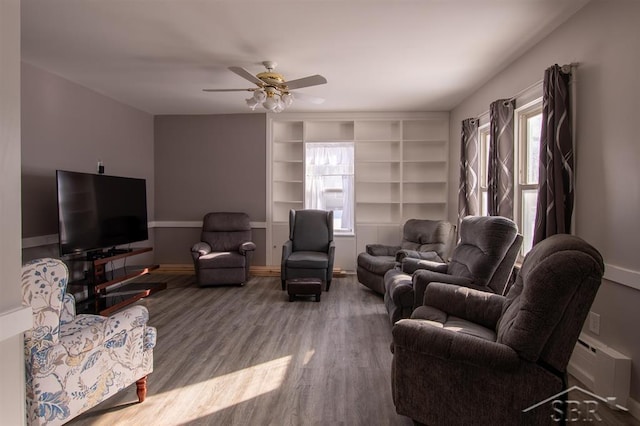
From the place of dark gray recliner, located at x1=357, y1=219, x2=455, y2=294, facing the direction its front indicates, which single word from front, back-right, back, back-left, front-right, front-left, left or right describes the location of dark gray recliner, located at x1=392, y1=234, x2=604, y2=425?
front-left

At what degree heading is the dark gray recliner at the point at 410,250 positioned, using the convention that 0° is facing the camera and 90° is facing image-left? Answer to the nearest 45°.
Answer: approximately 45°

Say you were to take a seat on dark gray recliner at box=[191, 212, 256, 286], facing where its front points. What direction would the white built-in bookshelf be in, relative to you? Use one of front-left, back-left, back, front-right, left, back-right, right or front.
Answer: left

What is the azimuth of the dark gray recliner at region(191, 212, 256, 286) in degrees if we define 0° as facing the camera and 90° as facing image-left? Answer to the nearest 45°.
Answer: approximately 0°

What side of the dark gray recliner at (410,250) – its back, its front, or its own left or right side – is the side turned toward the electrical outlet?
left

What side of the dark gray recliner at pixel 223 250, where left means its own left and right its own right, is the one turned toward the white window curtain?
left

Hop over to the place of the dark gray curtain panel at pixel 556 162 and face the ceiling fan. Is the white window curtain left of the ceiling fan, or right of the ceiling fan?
right

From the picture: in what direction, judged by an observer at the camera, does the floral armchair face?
facing away from the viewer and to the right of the viewer

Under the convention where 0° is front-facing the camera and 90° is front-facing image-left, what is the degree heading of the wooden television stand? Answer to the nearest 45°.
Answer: approximately 315°

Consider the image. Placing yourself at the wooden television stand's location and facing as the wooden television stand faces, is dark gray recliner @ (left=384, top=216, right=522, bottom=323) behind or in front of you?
in front

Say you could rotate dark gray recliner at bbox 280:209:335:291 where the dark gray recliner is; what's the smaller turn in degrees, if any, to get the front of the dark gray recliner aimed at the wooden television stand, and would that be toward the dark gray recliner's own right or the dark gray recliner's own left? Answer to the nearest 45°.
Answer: approximately 45° to the dark gray recliner's own right

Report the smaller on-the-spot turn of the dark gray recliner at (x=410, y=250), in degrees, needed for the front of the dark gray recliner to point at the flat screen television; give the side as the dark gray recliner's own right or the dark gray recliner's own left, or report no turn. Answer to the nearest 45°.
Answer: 0° — it already faces it

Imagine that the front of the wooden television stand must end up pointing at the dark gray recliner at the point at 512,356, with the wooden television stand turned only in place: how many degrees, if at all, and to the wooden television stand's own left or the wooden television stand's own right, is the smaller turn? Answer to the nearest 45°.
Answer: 0° — it already faces it

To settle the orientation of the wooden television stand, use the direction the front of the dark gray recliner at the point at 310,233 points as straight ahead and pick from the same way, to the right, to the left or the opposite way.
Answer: to the left

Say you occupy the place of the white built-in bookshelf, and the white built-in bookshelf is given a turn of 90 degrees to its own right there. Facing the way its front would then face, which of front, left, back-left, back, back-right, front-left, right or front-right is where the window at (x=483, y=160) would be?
back-left
